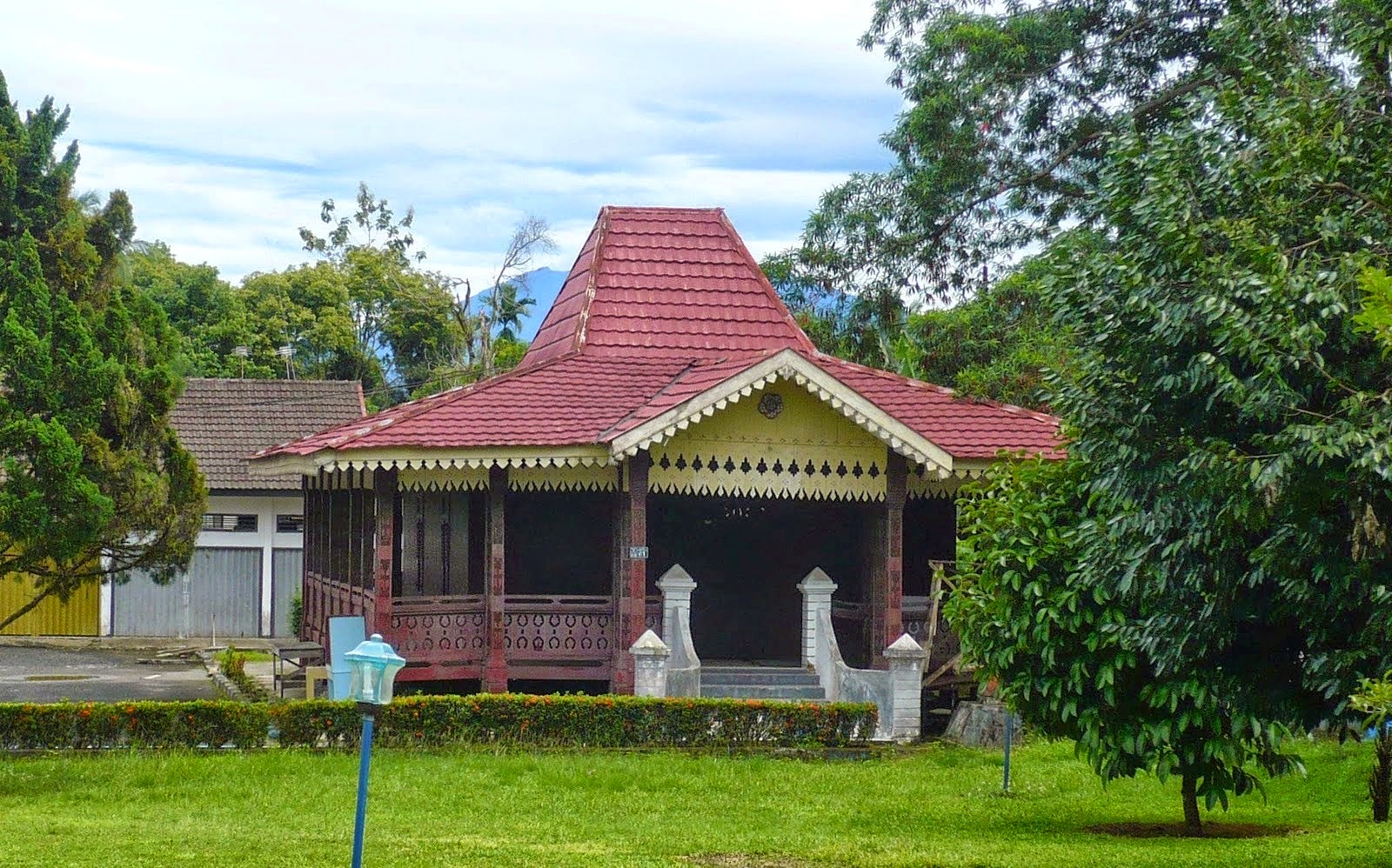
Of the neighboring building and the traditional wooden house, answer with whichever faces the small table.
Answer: the neighboring building

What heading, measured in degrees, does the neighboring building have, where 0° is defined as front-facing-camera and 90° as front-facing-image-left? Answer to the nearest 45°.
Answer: approximately 0°

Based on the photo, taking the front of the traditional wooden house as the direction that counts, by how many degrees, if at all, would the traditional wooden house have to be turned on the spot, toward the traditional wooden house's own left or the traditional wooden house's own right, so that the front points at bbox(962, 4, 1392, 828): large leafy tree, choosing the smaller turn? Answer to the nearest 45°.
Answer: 0° — it already faces it

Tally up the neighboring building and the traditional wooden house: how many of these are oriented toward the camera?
2

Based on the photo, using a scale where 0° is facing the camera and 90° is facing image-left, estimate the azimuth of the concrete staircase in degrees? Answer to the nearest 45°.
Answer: approximately 0°

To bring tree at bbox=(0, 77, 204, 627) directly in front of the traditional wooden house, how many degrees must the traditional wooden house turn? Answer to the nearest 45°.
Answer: approximately 45° to its right

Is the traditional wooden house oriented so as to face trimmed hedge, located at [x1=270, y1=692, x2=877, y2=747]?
yes

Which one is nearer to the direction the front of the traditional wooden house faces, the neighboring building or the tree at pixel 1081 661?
the tree
